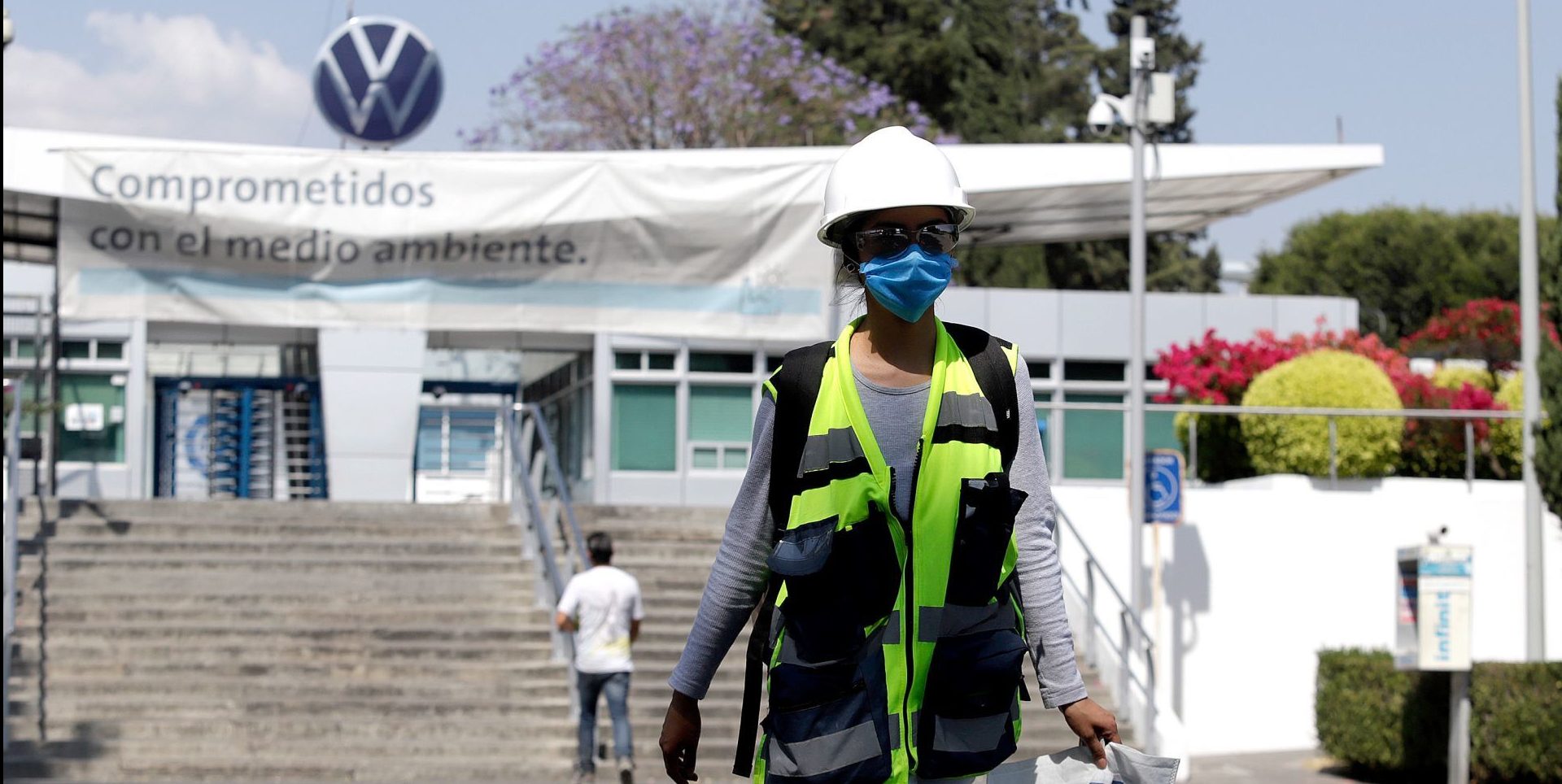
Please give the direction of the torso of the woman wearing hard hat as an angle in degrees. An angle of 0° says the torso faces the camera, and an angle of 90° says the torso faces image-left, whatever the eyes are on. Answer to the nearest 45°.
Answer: approximately 0°

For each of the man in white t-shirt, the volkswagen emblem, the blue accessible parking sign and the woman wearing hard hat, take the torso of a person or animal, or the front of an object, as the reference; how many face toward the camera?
3

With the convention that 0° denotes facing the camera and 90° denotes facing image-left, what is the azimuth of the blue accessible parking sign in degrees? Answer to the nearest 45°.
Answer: approximately 0°

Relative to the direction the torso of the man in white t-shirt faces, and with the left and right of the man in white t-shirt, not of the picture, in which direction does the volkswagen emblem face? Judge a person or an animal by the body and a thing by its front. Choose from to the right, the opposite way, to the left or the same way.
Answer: the opposite way

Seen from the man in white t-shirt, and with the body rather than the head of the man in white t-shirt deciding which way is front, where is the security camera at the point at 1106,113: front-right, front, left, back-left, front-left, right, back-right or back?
front-right

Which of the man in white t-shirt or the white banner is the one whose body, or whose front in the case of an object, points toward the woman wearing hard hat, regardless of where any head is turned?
the white banner
